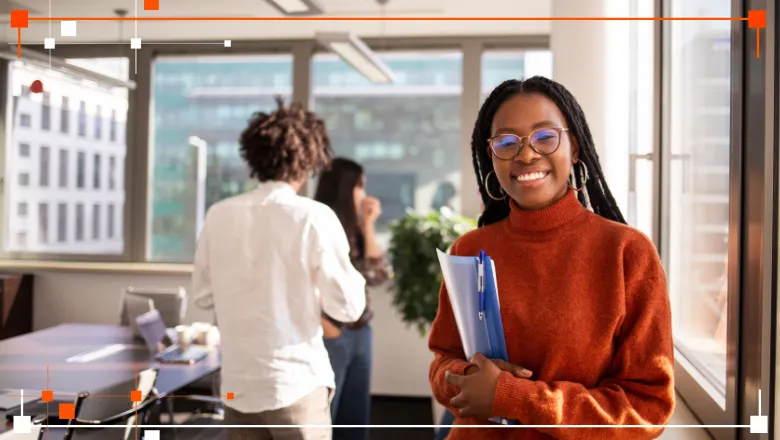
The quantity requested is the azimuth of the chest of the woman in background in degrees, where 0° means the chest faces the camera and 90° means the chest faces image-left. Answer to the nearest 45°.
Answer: approximately 270°

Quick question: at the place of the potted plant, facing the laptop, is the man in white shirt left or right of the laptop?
left

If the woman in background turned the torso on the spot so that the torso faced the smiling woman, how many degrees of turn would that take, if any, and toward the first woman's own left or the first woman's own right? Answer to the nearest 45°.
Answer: approximately 90° to the first woman's own right
